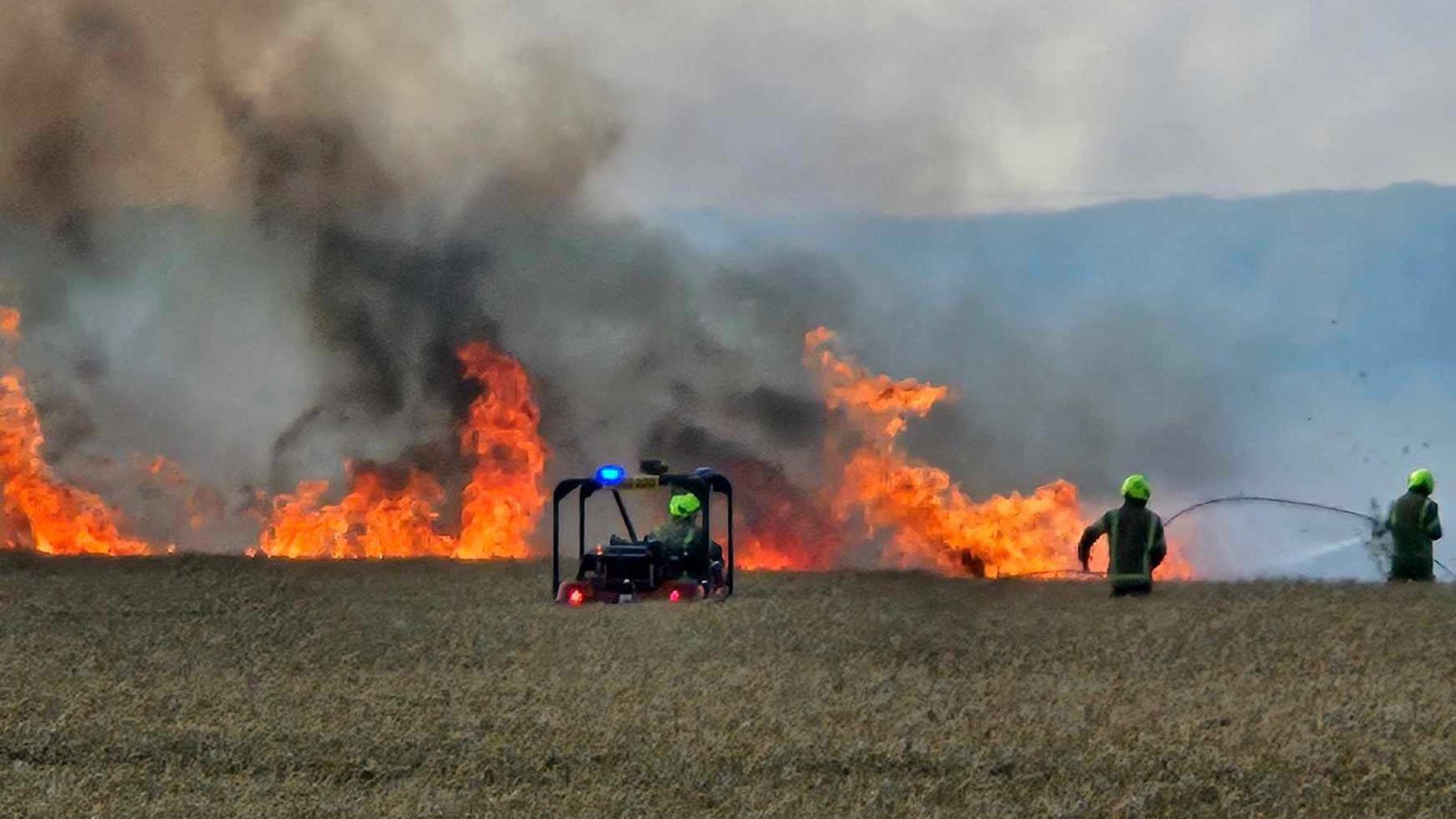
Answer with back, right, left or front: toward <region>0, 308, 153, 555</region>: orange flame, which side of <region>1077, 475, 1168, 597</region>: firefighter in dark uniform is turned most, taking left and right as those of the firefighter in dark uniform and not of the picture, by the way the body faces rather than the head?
left

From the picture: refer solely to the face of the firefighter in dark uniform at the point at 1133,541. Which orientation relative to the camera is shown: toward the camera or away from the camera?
away from the camera

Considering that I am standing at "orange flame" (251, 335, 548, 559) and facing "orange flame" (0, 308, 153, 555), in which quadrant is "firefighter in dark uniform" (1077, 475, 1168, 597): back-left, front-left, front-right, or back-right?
back-left

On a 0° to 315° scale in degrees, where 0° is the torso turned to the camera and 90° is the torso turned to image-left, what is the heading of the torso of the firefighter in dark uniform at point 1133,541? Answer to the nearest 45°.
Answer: approximately 180°

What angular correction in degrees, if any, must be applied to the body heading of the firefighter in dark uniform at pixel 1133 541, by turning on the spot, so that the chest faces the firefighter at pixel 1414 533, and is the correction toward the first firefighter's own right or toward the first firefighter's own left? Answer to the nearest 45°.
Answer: approximately 45° to the first firefighter's own right

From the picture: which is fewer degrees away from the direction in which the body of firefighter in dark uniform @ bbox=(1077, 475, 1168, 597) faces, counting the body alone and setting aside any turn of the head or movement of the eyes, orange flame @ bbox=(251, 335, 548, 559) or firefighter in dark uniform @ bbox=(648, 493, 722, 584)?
the orange flame

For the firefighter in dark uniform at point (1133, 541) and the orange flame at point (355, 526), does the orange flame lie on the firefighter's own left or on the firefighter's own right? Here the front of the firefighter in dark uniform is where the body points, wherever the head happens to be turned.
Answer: on the firefighter's own left

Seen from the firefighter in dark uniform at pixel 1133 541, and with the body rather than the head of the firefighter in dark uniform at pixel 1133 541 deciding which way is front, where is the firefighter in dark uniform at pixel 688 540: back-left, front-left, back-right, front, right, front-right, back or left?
left
